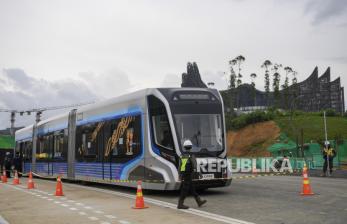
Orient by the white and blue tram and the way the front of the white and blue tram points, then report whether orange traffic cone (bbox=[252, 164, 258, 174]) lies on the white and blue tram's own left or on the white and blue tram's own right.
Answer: on the white and blue tram's own left

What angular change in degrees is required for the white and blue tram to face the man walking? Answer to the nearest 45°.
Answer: approximately 45° to its right

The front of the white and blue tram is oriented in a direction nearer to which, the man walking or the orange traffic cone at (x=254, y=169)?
the man walking

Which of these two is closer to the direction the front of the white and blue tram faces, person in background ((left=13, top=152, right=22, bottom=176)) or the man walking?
the man walking

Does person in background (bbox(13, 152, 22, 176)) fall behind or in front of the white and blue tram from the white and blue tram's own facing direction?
behind

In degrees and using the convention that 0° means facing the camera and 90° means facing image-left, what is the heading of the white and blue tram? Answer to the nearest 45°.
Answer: approximately 315°
